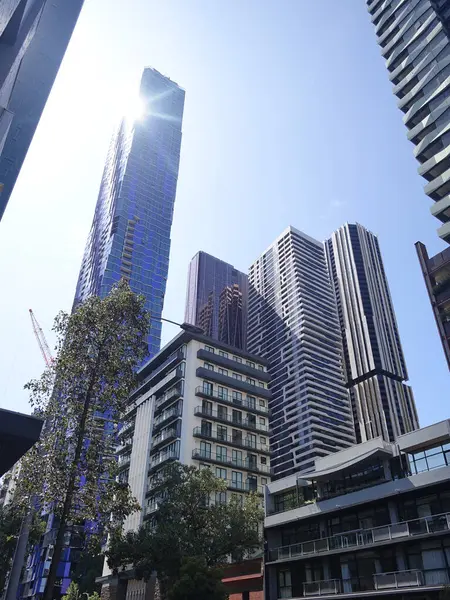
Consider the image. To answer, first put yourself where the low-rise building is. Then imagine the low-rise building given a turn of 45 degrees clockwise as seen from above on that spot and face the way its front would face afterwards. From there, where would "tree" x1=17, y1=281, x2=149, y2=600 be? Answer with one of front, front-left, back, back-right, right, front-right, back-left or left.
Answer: front-left

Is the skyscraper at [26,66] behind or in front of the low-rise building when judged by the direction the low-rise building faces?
in front

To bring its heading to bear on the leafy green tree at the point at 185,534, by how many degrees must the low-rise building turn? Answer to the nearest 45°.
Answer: approximately 45° to its right

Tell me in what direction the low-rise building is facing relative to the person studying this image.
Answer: facing the viewer and to the left of the viewer
